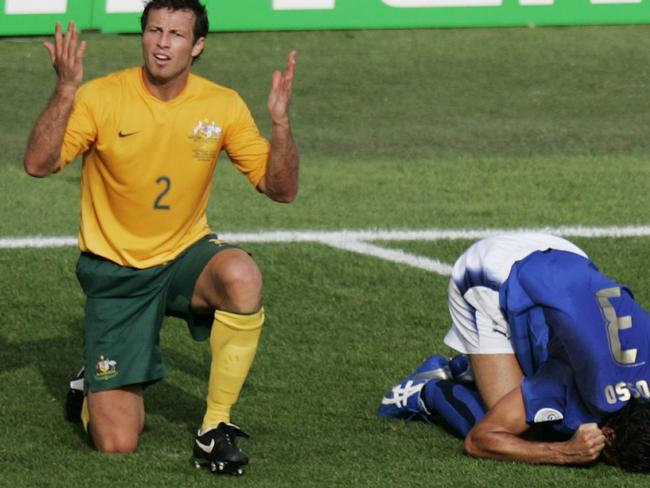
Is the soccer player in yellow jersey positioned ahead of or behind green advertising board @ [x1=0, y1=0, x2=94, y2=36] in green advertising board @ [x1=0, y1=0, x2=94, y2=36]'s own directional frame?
ahead

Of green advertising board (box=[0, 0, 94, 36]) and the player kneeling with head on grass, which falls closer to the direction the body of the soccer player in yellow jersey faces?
the player kneeling with head on grass

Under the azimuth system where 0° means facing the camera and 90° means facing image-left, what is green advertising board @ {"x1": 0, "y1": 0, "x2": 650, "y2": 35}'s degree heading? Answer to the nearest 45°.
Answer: approximately 0°

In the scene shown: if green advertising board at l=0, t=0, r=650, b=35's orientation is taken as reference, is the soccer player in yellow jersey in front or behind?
in front

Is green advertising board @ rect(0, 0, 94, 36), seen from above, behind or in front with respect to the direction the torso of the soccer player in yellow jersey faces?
behind
